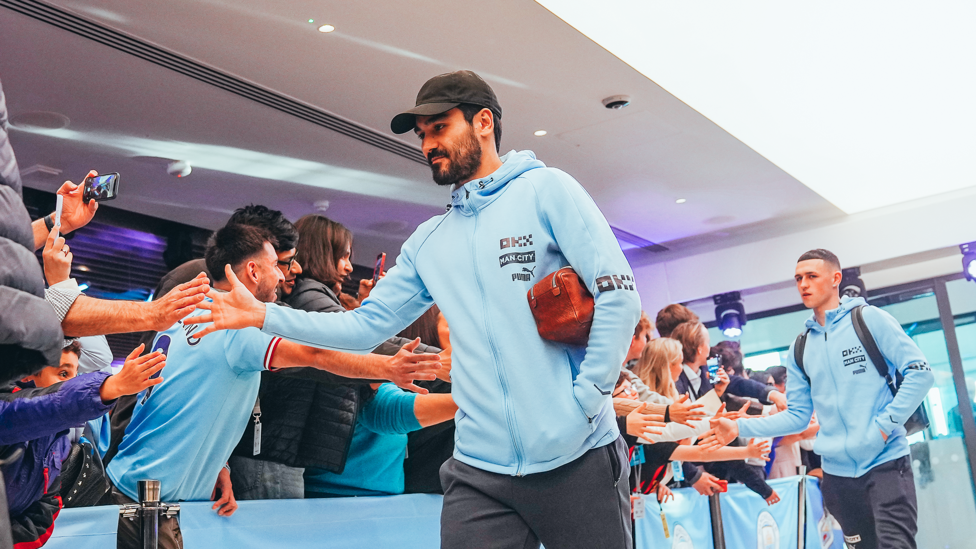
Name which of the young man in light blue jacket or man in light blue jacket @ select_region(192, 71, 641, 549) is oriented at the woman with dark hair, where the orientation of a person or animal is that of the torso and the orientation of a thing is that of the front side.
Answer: the young man in light blue jacket

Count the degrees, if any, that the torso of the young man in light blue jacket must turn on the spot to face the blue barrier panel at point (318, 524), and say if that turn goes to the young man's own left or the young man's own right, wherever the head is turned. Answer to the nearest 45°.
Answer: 0° — they already face it

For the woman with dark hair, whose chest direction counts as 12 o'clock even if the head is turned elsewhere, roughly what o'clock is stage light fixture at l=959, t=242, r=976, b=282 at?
The stage light fixture is roughly at 11 o'clock from the woman with dark hair.

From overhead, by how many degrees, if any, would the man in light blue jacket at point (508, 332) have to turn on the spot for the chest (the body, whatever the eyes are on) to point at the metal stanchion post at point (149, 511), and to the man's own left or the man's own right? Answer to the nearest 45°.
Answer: approximately 90° to the man's own right

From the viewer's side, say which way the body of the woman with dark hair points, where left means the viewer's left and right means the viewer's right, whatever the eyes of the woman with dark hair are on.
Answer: facing to the right of the viewer

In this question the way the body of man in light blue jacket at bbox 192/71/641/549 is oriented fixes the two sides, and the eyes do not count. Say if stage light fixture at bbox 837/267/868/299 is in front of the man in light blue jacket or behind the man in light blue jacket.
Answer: behind

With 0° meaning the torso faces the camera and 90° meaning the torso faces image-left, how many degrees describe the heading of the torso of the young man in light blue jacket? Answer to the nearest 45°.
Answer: approximately 45°
